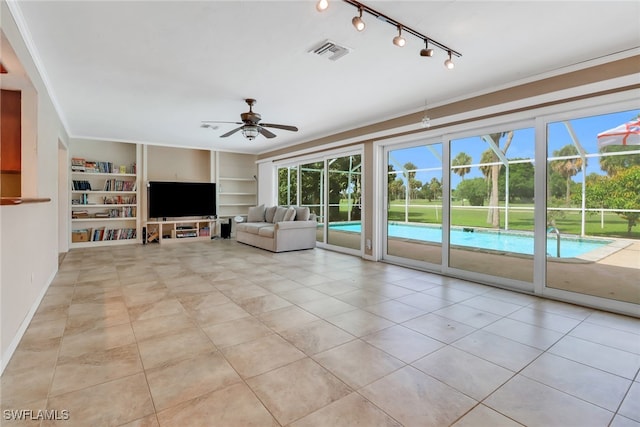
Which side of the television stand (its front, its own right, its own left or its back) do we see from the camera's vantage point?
front

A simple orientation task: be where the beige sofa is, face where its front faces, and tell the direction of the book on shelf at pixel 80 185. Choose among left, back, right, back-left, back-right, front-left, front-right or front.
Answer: front-right

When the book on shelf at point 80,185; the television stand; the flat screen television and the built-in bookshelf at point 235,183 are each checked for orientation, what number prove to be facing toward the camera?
4

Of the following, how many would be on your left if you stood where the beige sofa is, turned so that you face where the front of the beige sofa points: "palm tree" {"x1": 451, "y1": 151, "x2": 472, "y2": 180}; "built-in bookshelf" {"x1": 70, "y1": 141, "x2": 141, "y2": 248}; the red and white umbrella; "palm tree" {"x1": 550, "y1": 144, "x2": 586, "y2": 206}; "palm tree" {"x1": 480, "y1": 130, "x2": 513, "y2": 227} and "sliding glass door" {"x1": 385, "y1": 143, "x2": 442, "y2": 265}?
5

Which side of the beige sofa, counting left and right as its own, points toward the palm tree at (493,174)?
left

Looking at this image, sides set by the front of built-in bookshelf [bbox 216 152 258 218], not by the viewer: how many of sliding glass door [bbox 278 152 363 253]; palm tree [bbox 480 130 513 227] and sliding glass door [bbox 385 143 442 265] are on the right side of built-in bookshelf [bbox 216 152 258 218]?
0

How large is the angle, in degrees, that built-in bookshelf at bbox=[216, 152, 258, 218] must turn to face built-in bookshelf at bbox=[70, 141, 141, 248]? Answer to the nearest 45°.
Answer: approximately 90° to its right

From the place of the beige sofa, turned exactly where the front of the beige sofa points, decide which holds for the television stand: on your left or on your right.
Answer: on your right

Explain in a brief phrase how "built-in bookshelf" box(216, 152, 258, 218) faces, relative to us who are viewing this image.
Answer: facing the viewer

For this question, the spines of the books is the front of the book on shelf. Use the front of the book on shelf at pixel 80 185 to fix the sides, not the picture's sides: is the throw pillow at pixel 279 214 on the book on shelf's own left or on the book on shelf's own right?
on the book on shelf's own left

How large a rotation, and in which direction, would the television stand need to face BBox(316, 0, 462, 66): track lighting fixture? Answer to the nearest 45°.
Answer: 0° — it already faces it

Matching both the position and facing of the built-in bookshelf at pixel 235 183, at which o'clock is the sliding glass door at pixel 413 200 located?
The sliding glass door is roughly at 11 o'clock from the built-in bookshelf.

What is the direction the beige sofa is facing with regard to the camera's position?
facing the viewer and to the left of the viewer

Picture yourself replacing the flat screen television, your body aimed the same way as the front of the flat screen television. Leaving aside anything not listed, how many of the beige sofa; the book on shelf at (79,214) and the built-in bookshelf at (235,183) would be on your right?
1

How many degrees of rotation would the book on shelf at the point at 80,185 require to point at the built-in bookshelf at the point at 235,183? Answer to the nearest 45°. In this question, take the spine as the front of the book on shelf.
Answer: approximately 90° to its left

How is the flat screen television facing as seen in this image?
toward the camera

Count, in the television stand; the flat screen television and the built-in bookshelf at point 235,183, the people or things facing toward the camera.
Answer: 3
